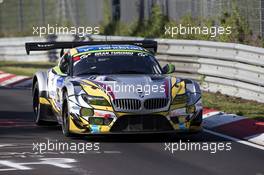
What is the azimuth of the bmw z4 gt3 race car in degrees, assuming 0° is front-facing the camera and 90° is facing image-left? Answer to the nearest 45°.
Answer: approximately 0°

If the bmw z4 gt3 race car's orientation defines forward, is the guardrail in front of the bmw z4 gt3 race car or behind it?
behind
